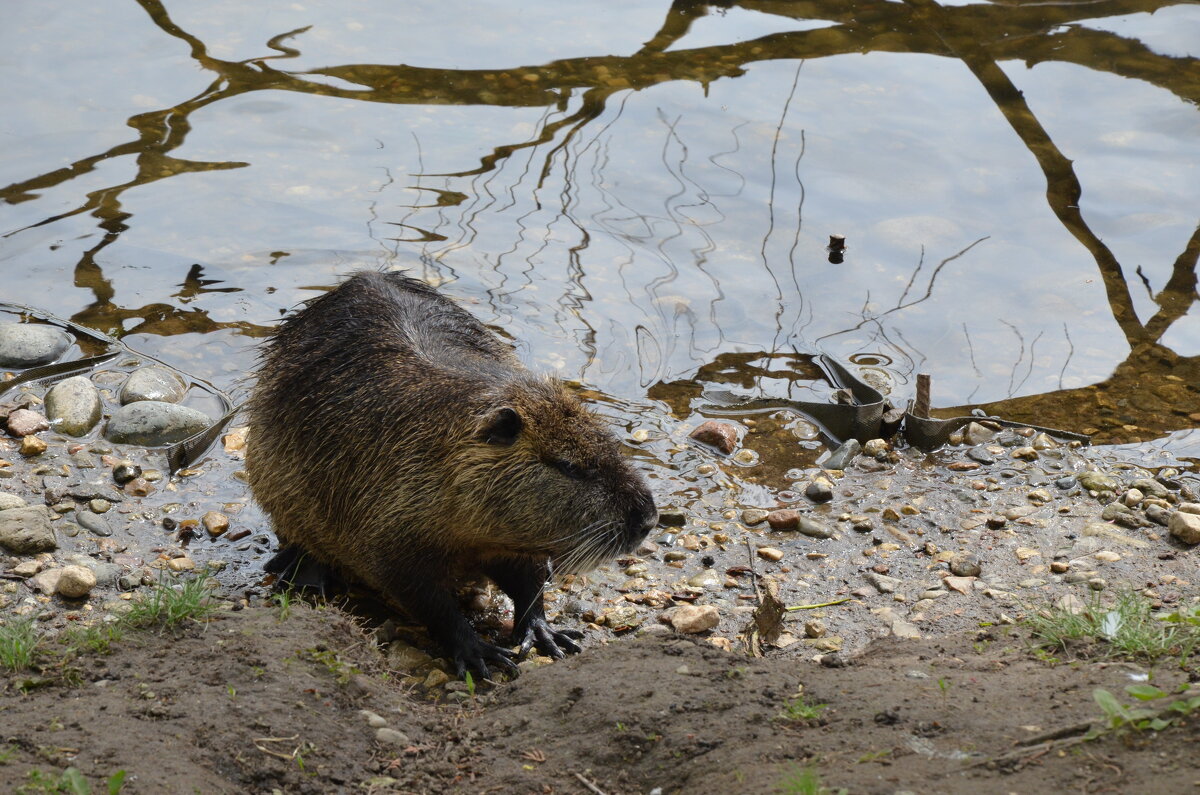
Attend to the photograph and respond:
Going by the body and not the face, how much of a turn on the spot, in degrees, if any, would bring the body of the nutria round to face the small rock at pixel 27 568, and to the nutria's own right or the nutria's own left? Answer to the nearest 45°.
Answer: approximately 135° to the nutria's own right

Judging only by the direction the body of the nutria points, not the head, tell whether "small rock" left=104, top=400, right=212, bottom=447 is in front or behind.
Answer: behind

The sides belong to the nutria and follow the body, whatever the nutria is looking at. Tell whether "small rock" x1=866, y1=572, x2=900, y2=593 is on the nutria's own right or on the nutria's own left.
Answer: on the nutria's own left

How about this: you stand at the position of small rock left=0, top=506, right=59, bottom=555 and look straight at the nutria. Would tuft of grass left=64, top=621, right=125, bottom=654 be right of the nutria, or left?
right

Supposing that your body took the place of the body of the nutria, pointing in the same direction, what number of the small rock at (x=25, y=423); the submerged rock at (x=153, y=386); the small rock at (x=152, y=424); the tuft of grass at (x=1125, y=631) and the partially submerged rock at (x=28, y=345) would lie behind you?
4

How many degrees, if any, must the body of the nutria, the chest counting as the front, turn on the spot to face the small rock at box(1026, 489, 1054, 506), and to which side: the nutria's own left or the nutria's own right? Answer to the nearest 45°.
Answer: approximately 45° to the nutria's own left

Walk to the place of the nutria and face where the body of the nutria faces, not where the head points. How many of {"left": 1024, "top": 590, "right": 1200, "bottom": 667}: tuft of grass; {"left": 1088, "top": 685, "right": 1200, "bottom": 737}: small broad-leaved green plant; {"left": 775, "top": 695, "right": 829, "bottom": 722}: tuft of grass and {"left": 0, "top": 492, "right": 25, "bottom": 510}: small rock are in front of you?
3

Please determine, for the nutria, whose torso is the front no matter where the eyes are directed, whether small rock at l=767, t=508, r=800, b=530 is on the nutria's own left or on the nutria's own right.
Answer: on the nutria's own left

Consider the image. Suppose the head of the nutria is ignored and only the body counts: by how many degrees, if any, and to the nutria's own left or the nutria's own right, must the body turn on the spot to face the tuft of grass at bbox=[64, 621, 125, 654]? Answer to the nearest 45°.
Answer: approximately 90° to the nutria's own right

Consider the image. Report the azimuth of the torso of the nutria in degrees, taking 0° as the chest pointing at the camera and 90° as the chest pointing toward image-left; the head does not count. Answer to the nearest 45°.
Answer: approximately 315°

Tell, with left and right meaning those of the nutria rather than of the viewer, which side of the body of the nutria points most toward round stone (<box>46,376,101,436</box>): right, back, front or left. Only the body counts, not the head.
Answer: back

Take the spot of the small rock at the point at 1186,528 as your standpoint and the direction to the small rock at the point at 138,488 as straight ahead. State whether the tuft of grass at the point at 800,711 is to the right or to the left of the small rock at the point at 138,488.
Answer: left
